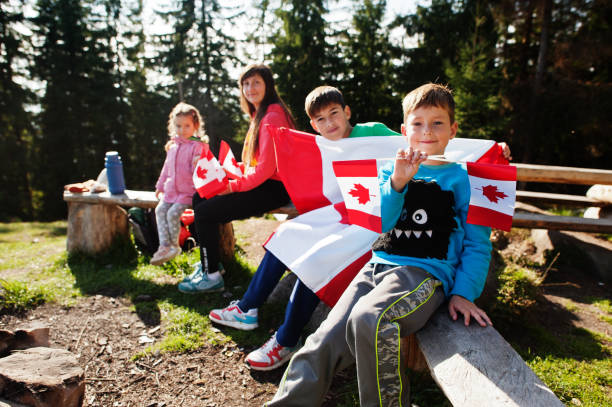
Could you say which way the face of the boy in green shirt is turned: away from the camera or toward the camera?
toward the camera

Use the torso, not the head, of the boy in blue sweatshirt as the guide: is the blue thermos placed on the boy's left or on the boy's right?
on the boy's right

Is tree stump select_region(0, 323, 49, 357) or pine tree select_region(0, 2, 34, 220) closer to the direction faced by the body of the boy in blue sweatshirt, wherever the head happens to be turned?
the tree stump

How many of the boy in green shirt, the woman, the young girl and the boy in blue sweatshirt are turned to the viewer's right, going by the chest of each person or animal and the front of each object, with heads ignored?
0

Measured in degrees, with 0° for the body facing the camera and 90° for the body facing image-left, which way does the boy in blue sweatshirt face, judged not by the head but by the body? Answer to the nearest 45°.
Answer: approximately 45°

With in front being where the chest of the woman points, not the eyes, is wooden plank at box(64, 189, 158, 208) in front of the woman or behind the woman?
in front

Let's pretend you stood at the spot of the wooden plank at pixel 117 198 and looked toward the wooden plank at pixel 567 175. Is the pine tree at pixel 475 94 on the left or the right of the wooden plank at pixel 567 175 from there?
left

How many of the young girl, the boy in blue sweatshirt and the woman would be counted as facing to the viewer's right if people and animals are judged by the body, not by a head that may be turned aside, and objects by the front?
0

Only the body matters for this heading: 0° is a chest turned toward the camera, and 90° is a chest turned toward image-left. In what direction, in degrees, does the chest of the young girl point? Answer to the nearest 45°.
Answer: approximately 45°

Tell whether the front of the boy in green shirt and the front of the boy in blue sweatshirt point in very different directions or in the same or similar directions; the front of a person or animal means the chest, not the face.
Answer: same or similar directions

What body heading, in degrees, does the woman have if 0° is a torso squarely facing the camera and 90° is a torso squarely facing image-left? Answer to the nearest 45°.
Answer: approximately 90°

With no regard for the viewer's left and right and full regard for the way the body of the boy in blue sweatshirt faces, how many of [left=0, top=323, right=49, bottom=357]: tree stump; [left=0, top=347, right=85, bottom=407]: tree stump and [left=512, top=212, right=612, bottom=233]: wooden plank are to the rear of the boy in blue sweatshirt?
1

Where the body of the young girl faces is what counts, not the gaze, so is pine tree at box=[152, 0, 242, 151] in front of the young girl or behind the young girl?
behind

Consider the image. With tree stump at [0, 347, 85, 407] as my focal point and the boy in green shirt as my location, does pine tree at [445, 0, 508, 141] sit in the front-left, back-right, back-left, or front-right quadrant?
back-right

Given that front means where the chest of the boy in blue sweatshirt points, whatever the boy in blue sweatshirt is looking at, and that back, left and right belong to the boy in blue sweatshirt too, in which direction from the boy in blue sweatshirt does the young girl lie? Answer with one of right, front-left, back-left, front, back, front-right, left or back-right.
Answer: right

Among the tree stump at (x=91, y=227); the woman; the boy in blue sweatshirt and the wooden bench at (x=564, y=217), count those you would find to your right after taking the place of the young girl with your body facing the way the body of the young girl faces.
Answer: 1

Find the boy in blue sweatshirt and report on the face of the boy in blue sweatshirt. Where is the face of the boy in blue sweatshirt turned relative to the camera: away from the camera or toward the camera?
toward the camera

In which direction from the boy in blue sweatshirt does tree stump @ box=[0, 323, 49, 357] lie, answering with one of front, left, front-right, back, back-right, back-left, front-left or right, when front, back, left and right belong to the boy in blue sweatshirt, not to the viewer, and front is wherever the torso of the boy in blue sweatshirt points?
front-right
